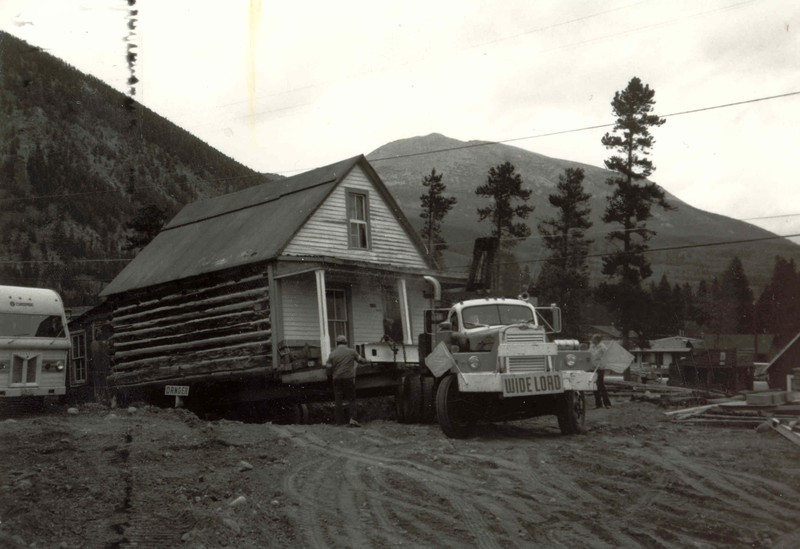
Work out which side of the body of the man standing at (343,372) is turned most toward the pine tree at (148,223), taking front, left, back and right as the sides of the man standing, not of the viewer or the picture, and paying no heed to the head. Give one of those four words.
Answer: front

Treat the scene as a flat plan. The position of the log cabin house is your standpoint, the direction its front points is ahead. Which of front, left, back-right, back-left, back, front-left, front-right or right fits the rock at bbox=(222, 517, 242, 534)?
front-right

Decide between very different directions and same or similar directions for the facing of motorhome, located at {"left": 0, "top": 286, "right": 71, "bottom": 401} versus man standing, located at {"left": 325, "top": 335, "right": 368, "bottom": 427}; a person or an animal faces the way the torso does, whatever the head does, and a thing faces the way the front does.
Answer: very different directions

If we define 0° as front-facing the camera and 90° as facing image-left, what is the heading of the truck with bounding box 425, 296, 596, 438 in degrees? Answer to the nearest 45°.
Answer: approximately 315°

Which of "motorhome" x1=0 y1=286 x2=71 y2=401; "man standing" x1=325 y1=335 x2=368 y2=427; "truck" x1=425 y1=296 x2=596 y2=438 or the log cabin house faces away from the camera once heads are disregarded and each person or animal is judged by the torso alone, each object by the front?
the man standing

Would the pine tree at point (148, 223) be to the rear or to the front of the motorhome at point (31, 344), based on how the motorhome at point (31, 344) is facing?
to the rear

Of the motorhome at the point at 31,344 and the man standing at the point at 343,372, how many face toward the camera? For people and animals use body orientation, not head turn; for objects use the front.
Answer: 1

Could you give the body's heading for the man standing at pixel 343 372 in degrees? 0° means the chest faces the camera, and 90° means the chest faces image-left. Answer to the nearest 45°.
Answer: approximately 180°

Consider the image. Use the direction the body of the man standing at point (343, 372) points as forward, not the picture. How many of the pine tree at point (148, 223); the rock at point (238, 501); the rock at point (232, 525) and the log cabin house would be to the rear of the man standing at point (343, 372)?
2

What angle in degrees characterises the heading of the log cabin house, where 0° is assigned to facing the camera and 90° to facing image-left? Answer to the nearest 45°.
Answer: approximately 315°

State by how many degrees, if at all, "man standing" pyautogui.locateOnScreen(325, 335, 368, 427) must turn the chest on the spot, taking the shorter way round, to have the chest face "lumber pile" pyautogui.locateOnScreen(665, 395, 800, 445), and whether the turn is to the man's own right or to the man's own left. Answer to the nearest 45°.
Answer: approximately 90° to the man's own right

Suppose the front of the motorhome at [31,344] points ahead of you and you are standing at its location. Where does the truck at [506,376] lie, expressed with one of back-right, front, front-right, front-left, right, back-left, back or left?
front-left

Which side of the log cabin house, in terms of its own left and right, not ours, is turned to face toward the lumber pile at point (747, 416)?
front
